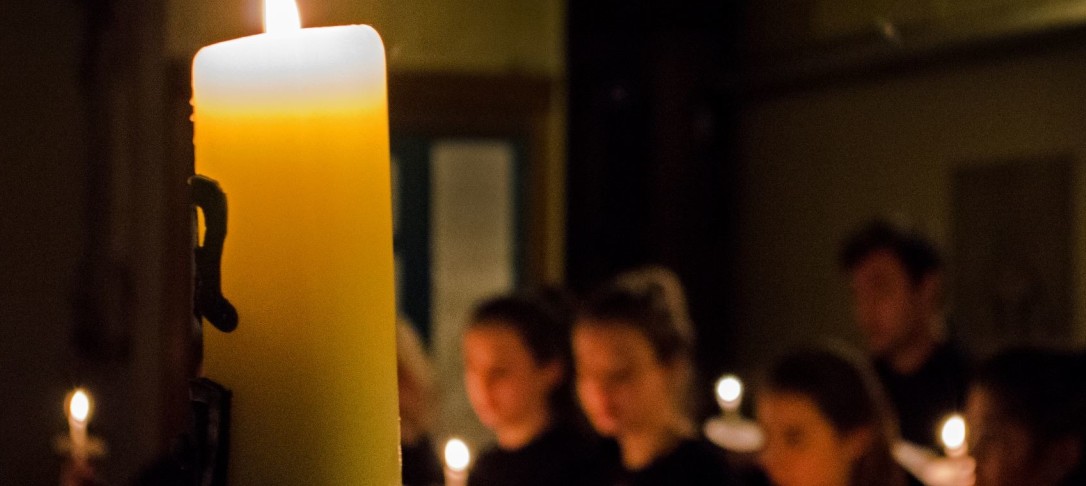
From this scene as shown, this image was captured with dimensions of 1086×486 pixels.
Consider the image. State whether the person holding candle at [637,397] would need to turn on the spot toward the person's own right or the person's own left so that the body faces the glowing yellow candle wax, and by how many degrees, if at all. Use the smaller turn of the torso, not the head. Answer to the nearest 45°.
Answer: approximately 45° to the person's own left

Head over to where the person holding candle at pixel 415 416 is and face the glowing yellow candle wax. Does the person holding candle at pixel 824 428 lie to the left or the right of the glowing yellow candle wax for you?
left

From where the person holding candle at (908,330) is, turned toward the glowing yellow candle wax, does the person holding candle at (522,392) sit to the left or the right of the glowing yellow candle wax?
right

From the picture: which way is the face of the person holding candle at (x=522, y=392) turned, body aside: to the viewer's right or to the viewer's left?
to the viewer's left

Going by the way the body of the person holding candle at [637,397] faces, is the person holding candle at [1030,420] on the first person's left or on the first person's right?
on the first person's left

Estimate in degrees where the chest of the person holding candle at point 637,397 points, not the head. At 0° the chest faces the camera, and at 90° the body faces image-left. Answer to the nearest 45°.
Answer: approximately 45°

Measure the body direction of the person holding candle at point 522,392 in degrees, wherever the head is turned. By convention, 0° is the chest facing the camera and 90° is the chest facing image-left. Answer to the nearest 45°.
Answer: approximately 45°
